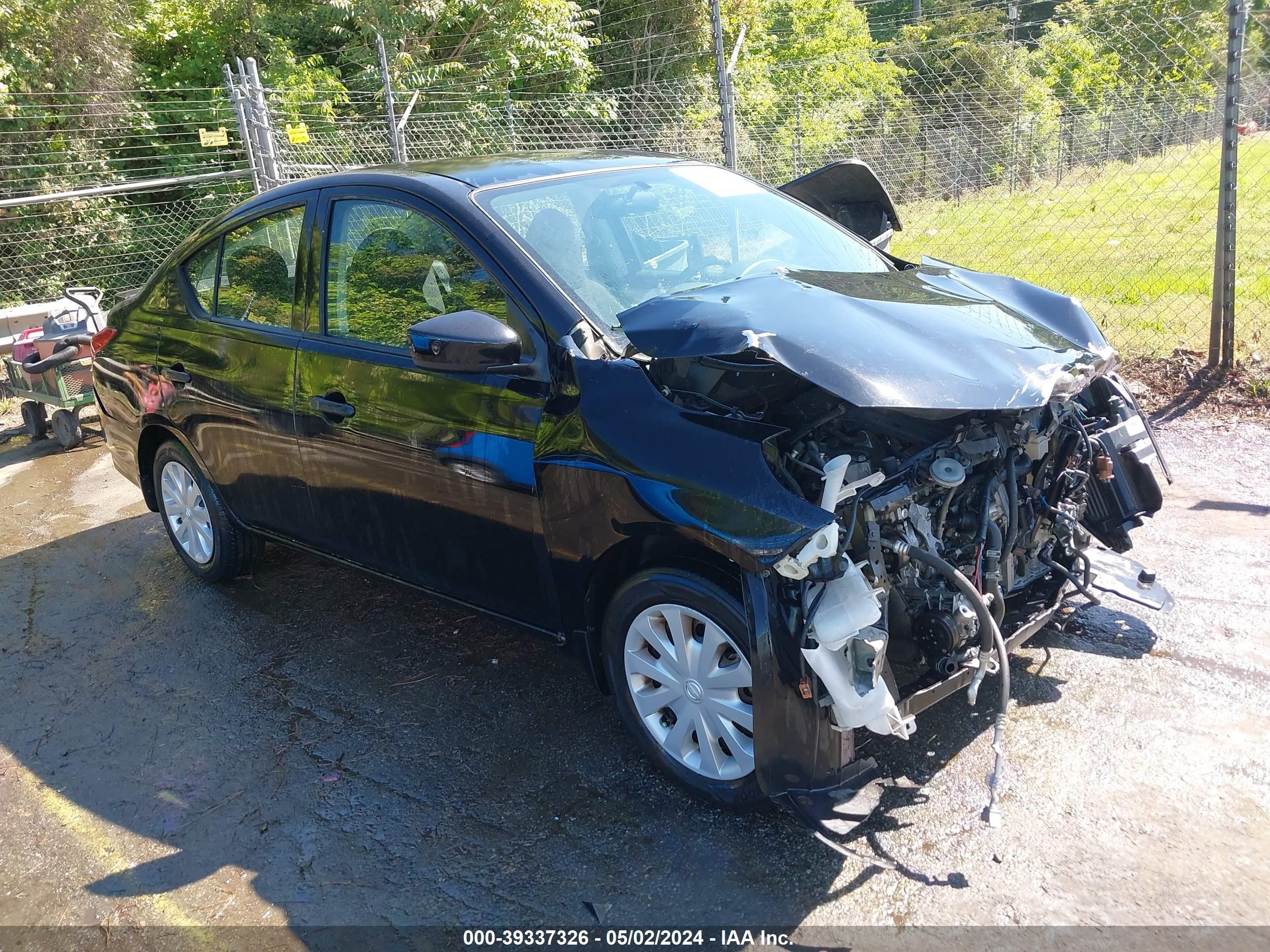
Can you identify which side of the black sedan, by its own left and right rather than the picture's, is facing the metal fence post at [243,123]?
back

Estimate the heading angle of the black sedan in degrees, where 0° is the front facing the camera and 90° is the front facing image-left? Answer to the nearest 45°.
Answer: approximately 315°

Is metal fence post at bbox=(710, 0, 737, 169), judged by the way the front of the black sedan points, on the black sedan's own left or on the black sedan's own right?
on the black sedan's own left

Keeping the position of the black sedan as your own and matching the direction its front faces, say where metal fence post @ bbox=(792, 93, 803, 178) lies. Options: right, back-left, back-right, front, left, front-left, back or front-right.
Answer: back-left

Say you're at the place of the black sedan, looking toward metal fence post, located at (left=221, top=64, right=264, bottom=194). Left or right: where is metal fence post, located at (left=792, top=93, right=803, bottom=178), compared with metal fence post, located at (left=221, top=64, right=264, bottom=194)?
right

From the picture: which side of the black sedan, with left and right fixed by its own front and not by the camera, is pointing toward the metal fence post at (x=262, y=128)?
back

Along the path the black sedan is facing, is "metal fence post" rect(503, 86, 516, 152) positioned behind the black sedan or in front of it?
behind

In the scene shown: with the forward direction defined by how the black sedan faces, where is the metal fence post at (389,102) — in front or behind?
behind

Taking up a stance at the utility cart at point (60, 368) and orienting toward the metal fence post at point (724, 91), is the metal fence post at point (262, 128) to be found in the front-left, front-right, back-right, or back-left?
front-left

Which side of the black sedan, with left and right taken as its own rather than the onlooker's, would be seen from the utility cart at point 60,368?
back

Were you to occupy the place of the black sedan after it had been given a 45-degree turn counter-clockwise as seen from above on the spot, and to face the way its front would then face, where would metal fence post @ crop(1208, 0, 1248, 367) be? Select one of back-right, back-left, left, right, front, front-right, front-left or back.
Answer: front-left
